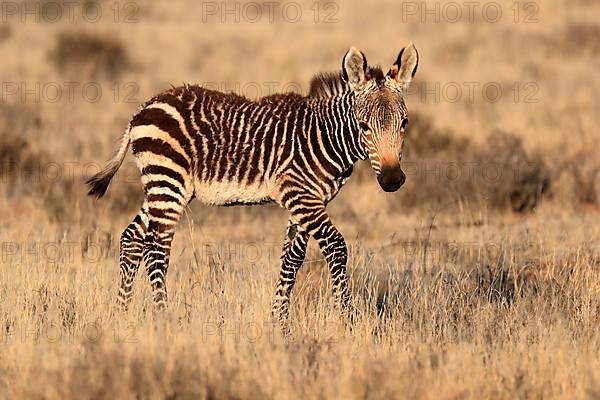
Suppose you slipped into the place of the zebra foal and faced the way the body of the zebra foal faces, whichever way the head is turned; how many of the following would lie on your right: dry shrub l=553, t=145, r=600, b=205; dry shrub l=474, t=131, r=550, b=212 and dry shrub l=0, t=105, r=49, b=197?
0

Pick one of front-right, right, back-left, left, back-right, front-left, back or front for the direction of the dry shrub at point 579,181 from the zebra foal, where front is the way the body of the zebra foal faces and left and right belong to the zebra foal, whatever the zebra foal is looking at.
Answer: front-left

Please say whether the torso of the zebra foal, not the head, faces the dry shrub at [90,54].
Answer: no

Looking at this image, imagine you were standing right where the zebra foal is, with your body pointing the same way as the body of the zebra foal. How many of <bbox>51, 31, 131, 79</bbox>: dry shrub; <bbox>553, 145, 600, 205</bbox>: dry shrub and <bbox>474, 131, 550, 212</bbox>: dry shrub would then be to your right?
0

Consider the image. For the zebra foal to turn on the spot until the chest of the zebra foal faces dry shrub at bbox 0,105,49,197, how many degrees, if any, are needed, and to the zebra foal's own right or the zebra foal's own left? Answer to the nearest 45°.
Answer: approximately 135° to the zebra foal's own left

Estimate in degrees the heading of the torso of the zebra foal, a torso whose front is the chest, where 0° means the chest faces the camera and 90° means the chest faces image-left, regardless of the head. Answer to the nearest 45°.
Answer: approximately 270°

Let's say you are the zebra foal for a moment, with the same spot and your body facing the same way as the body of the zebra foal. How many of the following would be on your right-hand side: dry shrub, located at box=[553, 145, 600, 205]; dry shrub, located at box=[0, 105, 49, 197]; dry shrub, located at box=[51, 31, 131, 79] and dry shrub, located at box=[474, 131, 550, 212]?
0

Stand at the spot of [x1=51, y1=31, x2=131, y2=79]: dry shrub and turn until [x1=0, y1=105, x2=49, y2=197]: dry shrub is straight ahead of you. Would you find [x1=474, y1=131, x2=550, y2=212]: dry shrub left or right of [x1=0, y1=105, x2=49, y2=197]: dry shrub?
left

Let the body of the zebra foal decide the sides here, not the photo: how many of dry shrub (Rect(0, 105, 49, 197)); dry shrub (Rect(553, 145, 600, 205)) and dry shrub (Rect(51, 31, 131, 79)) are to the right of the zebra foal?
0

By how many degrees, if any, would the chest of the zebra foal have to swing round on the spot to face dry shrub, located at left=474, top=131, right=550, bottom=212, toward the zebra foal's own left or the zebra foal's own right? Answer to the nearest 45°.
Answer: approximately 45° to the zebra foal's own left
